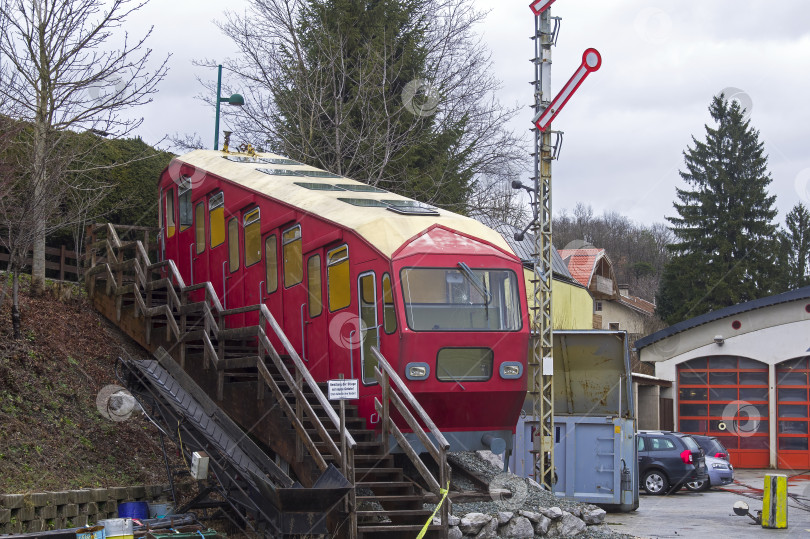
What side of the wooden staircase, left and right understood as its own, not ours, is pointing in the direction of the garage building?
left

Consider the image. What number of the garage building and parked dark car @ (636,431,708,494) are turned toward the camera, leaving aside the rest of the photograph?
1

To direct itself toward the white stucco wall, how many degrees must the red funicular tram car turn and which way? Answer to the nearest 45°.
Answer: approximately 90° to its left

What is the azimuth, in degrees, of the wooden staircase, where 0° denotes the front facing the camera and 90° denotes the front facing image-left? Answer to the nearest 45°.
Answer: approximately 315°

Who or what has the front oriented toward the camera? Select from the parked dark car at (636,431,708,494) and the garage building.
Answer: the garage building

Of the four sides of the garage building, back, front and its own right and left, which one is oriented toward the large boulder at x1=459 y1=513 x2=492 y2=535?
front

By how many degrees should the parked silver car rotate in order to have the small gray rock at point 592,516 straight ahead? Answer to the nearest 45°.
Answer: approximately 45° to its right

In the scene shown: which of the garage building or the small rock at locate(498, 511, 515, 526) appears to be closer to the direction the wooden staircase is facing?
the small rock

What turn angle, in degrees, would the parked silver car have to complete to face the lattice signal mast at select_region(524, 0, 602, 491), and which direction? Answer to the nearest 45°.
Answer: approximately 45° to its right

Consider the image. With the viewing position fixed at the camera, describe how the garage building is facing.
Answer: facing the viewer

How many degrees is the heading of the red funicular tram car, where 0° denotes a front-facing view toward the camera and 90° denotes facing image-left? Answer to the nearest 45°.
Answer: approximately 315°

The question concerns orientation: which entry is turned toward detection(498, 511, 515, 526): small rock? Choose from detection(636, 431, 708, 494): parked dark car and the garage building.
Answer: the garage building

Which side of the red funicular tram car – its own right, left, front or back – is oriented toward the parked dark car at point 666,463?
left
